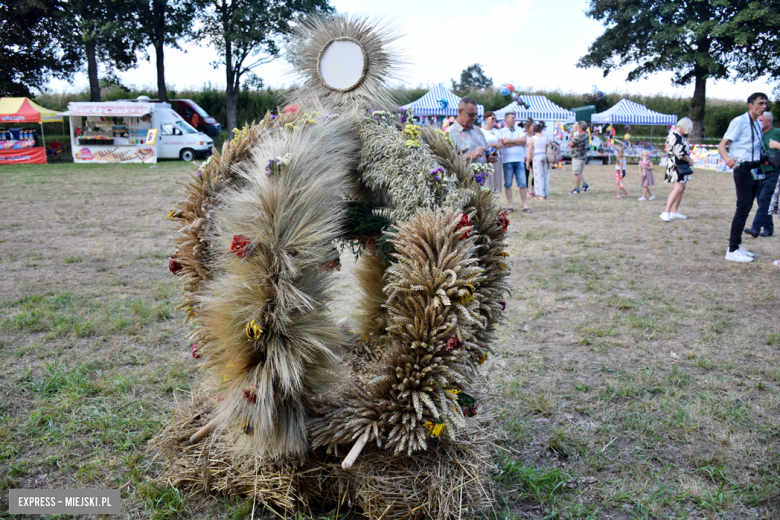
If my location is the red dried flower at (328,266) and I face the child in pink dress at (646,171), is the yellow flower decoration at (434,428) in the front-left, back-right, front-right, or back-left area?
back-right

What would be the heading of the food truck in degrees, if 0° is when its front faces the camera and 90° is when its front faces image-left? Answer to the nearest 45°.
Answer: approximately 270°

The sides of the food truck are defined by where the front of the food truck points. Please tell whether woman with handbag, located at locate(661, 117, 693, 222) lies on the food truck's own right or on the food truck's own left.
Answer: on the food truck's own right

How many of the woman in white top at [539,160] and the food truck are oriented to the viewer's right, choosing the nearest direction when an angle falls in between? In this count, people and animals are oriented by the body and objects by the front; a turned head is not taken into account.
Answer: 1

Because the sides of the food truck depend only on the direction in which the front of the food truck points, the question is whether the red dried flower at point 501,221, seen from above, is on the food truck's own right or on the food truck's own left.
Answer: on the food truck's own right

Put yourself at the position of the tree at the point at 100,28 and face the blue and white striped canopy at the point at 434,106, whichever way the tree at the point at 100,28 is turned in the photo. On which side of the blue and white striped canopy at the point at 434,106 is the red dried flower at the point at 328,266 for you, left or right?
right

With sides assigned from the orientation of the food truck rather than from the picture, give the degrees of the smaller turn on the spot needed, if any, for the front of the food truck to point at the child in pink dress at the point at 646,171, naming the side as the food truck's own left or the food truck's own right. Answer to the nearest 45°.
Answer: approximately 45° to the food truck's own right

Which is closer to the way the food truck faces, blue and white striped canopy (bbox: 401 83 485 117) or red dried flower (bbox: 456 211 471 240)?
the blue and white striped canopy
